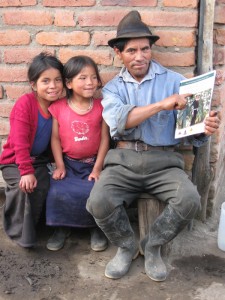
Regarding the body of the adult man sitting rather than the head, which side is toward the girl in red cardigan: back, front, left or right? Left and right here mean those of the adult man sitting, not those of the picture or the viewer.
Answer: right

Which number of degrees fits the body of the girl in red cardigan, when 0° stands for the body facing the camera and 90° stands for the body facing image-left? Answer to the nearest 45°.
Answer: approximately 315°

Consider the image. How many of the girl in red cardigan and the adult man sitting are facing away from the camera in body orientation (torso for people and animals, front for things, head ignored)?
0

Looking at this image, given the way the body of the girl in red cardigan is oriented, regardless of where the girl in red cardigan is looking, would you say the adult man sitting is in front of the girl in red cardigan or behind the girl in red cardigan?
in front
